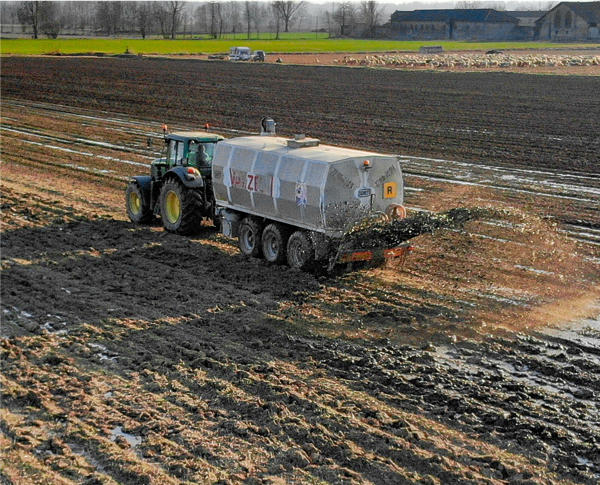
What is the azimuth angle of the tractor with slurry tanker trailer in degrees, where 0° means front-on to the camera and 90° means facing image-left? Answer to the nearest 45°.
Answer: approximately 135°
